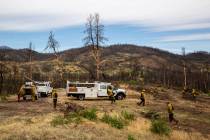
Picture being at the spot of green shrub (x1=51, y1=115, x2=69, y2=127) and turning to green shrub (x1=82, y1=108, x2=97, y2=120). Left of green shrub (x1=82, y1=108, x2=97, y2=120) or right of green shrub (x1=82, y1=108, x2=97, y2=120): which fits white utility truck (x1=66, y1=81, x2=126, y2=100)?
left

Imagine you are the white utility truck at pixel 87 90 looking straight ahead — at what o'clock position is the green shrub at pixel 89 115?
The green shrub is roughly at 3 o'clock from the white utility truck.

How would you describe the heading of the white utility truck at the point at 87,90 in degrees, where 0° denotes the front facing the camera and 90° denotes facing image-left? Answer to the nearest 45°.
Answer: approximately 270°

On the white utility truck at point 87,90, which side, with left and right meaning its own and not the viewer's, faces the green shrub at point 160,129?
right

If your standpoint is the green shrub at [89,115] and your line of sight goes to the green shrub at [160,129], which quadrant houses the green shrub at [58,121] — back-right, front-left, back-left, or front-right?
back-right

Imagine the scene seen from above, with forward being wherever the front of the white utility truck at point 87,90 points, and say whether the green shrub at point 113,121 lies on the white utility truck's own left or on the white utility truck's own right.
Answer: on the white utility truck's own right

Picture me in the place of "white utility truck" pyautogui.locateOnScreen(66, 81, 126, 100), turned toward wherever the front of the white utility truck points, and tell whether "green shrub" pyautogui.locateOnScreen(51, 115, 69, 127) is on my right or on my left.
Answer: on my right
